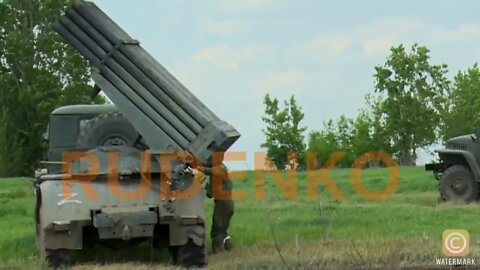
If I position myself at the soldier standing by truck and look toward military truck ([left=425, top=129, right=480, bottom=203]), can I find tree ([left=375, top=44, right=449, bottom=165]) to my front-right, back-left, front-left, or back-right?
front-left

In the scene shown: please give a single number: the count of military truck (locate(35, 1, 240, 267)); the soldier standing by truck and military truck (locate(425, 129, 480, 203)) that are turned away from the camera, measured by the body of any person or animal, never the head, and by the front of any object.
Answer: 1

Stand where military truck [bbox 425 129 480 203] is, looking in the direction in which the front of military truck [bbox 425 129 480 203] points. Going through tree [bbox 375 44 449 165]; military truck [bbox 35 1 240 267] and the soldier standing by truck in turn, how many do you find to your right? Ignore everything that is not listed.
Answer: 1

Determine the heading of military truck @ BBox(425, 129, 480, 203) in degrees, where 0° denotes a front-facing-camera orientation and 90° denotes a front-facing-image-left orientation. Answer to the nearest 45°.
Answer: approximately 90°

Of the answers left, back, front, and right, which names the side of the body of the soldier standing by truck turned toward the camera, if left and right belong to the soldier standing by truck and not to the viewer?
left

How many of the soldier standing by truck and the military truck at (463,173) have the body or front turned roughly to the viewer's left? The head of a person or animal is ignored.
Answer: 2

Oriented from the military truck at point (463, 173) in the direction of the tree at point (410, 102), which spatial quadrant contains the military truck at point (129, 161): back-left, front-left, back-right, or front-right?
back-left

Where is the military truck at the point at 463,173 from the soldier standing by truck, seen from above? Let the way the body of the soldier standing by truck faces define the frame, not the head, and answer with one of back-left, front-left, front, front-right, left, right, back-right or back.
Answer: back-right

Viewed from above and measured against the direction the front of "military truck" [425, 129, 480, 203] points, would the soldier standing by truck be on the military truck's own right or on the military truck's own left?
on the military truck's own left

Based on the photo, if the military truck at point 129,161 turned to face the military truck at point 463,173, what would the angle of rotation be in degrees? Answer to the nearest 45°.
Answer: approximately 45° to its right

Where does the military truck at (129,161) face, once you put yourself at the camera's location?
facing away from the viewer

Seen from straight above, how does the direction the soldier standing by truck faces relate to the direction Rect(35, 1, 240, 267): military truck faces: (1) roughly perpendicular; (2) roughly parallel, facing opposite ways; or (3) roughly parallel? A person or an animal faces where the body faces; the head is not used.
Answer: roughly perpendicular

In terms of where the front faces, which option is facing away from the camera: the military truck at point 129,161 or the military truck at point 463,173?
the military truck at point 129,161
